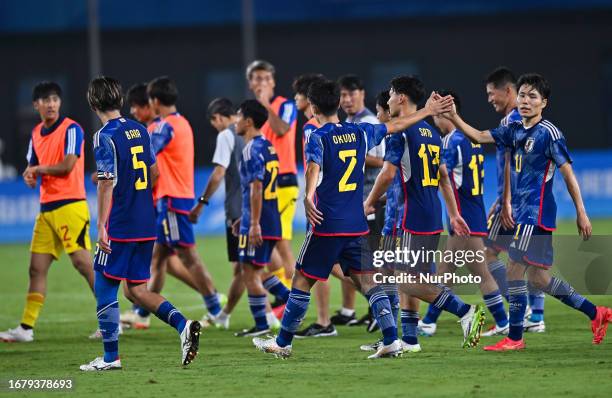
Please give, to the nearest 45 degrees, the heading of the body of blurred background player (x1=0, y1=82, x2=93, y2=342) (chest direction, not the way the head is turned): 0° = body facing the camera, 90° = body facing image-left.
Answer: approximately 45°

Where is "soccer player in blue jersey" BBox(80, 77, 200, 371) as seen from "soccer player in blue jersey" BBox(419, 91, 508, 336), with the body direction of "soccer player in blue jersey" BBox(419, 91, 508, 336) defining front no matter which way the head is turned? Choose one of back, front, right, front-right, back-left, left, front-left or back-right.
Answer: left

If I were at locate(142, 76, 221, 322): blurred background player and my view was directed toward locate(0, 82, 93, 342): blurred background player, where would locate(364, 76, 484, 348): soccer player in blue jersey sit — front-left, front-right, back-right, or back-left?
back-left

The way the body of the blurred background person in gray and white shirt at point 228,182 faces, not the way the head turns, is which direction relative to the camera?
to the viewer's left

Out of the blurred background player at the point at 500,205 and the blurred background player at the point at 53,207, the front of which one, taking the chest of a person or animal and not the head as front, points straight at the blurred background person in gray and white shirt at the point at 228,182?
the blurred background player at the point at 500,205

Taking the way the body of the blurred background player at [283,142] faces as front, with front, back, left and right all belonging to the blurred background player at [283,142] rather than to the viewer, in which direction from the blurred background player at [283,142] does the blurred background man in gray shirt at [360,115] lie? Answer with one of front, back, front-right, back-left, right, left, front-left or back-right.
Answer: left

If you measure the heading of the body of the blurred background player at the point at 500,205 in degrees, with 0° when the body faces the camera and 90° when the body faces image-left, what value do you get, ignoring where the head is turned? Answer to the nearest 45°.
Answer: approximately 90°

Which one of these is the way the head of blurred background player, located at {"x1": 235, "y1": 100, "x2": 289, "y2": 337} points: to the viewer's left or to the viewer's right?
to the viewer's left

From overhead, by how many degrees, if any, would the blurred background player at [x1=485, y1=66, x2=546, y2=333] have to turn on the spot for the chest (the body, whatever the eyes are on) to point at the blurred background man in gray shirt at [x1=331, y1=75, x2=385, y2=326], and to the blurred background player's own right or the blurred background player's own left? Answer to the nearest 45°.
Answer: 0° — they already face them
